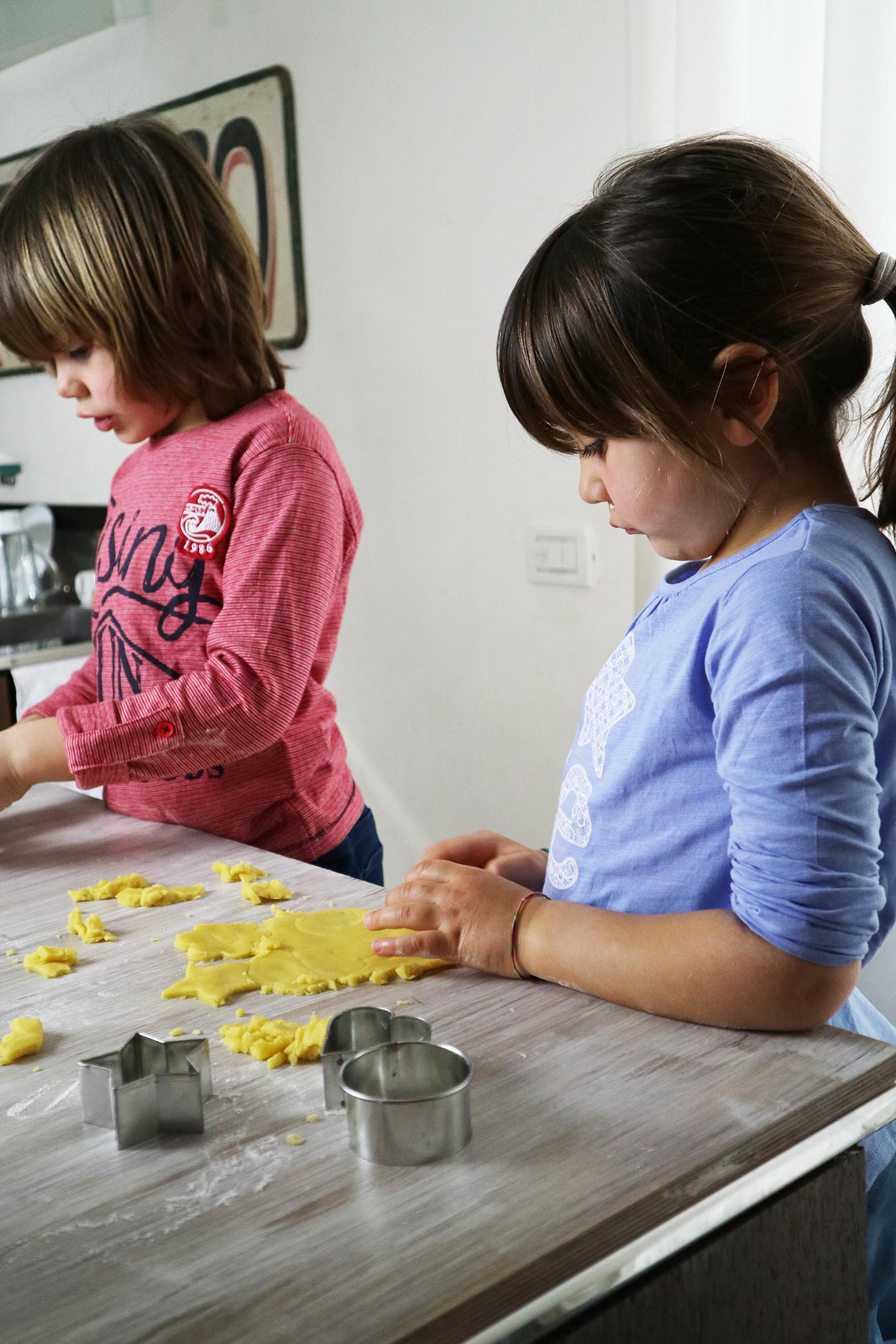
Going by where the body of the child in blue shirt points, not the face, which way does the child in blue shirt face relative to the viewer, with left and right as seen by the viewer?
facing to the left of the viewer

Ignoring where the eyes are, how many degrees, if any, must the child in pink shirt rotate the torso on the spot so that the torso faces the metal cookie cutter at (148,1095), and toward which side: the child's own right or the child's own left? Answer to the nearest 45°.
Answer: approximately 45° to the child's own left

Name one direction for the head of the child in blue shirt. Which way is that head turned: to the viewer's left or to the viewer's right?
to the viewer's left

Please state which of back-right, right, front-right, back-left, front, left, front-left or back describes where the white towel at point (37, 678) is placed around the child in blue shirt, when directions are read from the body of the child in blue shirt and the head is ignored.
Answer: front-right

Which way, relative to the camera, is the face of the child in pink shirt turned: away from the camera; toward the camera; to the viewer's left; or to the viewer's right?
to the viewer's left
